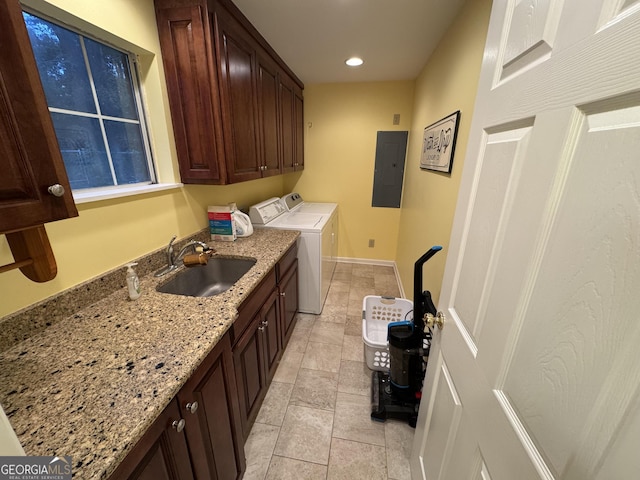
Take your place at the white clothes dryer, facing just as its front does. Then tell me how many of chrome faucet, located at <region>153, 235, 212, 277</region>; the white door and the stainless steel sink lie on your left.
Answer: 0

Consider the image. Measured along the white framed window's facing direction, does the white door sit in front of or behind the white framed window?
in front

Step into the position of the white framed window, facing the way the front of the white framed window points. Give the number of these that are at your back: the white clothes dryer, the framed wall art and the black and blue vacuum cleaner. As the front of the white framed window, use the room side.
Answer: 0

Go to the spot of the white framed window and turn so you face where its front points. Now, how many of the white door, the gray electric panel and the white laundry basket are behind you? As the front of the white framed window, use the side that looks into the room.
0

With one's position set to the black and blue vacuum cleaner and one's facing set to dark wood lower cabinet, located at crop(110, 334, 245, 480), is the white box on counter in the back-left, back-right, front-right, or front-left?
front-right

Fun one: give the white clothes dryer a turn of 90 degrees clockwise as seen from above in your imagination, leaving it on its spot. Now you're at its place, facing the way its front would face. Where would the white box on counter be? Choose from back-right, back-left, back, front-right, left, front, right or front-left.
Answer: front-right

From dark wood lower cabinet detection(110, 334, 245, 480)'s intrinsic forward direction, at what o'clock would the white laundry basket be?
The white laundry basket is roughly at 10 o'clock from the dark wood lower cabinet.

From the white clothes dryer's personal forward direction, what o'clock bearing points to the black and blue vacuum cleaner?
The black and blue vacuum cleaner is roughly at 2 o'clock from the white clothes dryer.

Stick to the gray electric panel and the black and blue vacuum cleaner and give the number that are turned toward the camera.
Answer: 1

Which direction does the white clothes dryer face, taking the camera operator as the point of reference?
facing to the right of the viewer

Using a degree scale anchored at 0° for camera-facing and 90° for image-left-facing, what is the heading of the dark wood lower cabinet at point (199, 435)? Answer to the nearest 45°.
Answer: approximately 315°
